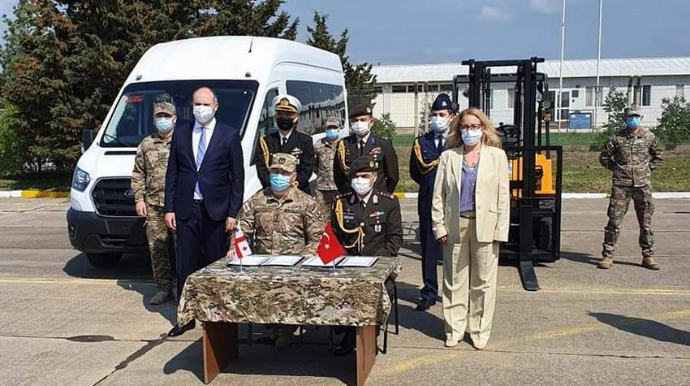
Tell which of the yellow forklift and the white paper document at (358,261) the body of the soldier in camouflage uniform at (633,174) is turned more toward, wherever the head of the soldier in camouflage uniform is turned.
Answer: the white paper document

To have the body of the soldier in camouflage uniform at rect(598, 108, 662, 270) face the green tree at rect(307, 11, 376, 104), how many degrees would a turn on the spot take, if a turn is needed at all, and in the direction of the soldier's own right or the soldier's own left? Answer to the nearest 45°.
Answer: approximately 135° to the soldier's own right

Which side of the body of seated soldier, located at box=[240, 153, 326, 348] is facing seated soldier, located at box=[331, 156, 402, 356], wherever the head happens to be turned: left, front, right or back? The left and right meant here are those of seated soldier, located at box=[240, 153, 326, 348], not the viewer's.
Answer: left

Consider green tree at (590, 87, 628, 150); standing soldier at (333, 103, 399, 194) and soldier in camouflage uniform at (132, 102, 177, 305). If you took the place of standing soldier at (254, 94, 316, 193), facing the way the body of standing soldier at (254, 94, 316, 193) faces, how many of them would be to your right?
1

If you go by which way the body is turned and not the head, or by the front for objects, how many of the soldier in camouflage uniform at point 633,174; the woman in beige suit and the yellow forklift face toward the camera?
3

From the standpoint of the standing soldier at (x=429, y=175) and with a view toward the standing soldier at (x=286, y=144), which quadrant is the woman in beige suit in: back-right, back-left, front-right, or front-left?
back-left

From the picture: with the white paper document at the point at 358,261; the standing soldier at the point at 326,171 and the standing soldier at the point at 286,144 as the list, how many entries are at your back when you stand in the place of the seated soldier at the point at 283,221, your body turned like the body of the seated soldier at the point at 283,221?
2

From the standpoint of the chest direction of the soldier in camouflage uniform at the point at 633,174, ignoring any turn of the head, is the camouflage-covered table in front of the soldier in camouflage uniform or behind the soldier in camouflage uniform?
in front

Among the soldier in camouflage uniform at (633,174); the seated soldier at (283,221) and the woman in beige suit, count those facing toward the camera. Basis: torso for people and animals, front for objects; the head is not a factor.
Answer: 3

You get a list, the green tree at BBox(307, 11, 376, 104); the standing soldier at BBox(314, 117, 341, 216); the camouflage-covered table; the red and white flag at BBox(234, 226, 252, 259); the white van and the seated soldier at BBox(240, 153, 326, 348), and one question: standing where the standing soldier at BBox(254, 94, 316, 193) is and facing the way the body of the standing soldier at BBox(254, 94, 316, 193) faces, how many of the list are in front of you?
3

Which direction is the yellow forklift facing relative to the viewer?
toward the camera

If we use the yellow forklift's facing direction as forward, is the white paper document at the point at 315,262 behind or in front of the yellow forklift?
in front

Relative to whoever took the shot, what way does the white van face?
facing the viewer and to the left of the viewer

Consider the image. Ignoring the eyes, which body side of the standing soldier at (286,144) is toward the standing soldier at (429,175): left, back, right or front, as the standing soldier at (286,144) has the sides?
left

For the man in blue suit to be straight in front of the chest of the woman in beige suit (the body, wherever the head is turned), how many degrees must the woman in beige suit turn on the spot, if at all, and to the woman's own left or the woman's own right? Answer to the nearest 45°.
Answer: approximately 90° to the woman's own right

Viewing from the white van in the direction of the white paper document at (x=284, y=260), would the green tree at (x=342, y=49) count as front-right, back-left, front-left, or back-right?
back-left

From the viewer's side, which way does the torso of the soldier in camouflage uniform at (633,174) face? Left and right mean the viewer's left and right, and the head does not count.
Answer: facing the viewer
